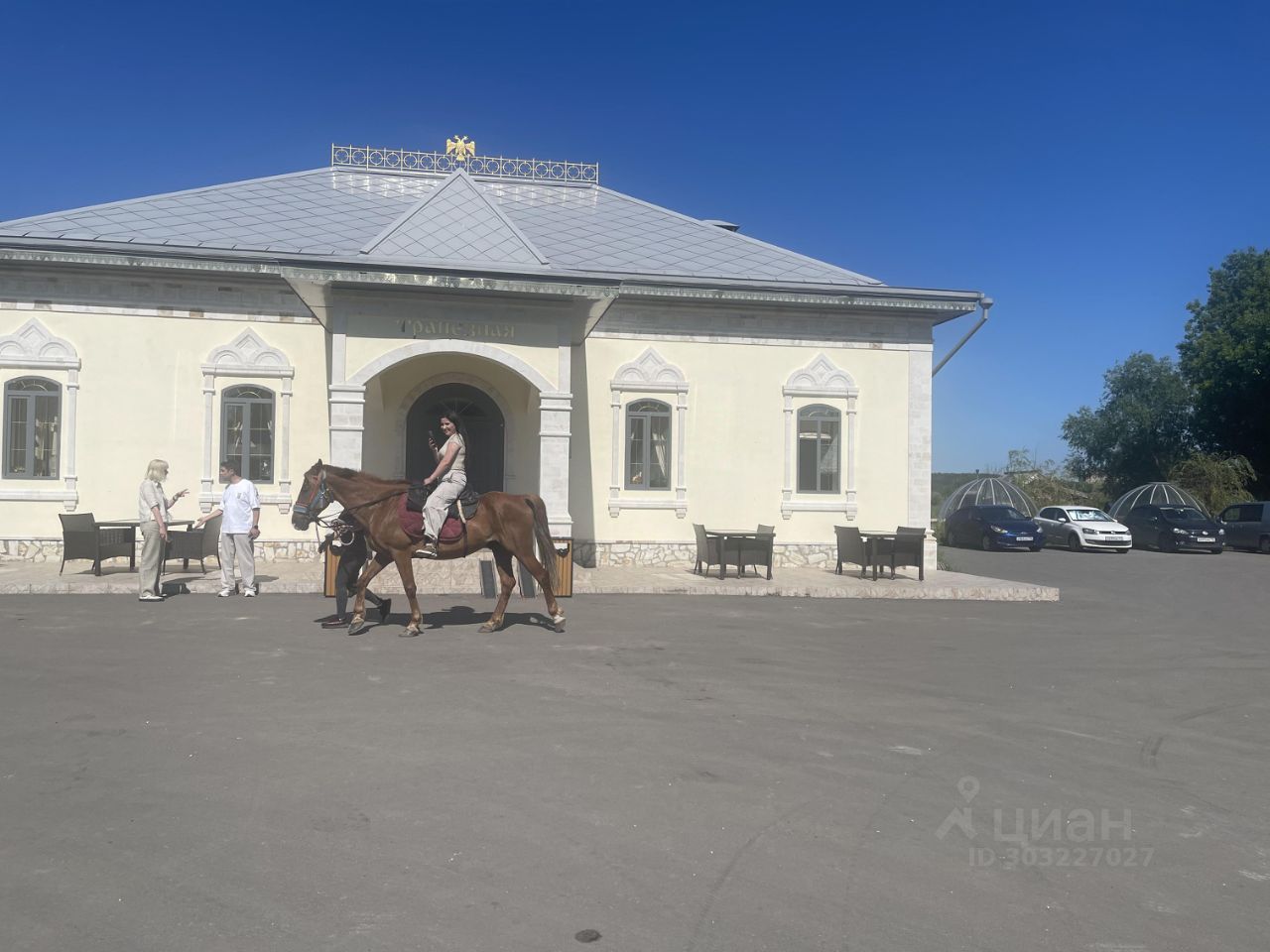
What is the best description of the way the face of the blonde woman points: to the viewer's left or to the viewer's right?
to the viewer's right

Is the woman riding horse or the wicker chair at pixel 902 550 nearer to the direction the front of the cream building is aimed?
the woman riding horse

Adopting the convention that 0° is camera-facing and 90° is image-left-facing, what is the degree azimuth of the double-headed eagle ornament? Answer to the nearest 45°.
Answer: approximately 0°

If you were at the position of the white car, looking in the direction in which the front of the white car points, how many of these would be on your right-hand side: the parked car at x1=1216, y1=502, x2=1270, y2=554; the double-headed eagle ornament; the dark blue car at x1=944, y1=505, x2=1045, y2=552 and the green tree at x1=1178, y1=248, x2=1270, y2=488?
2

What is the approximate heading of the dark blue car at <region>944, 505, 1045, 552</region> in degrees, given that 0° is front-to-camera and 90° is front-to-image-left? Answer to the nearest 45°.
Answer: approximately 315°

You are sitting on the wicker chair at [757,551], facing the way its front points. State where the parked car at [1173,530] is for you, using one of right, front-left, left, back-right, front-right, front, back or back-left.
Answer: back-right

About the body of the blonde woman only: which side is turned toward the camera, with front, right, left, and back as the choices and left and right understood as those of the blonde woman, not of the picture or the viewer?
right

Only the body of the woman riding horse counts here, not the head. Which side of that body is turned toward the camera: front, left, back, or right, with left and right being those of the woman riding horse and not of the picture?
left

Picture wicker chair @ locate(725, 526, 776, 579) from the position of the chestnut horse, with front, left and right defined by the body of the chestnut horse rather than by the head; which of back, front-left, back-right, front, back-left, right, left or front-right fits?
back-right

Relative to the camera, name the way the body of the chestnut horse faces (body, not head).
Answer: to the viewer's left
